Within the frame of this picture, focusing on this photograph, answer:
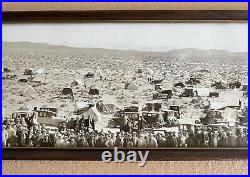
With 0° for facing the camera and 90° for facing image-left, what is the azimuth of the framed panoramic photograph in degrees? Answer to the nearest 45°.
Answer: approximately 0°
